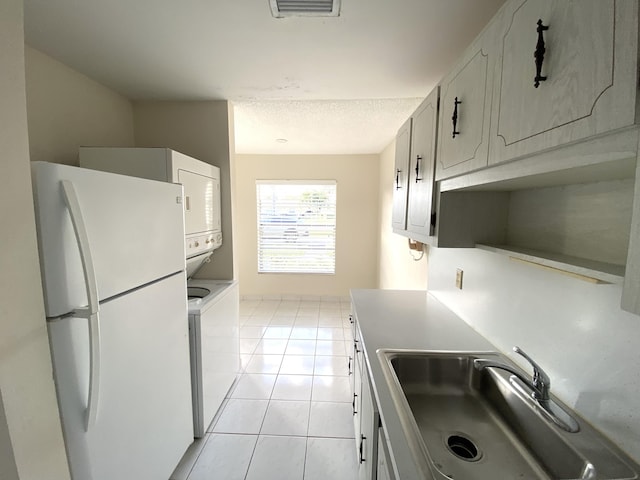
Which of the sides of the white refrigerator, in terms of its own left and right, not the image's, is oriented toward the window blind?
left

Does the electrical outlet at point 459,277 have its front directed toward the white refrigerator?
yes

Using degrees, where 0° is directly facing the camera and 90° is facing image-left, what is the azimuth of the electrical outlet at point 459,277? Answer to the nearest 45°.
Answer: approximately 45°

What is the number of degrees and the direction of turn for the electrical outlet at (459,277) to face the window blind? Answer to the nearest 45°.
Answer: approximately 90° to its right

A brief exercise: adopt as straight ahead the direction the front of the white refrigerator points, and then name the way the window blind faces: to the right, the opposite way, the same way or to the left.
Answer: to the right

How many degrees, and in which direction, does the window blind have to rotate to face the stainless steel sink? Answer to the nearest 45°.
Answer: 0° — it already faces it

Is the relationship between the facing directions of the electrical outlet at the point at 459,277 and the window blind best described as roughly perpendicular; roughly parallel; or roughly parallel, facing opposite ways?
roughly perpendicular

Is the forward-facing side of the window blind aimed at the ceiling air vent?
yes

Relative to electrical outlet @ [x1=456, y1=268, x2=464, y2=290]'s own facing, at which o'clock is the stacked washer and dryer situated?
The stacked washer and dryer is roughly at 1 o'clock from the electrical outlet.

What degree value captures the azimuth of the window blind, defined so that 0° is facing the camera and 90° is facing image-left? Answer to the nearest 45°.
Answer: approximately 0°
